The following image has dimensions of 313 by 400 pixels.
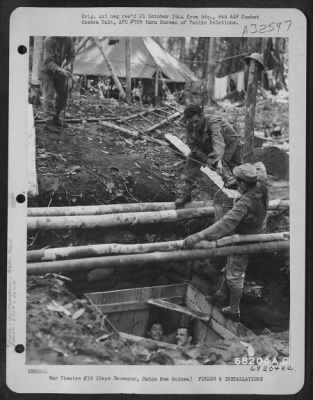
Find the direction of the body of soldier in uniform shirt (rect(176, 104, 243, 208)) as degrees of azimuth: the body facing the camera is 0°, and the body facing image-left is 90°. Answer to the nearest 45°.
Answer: approximately 45°
